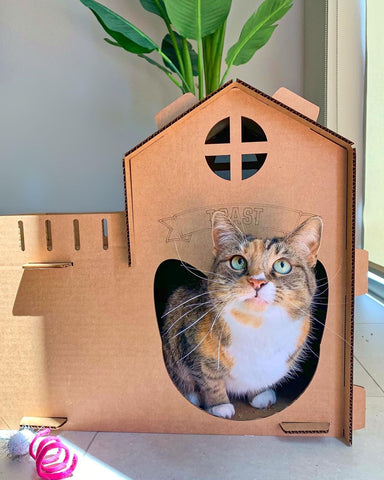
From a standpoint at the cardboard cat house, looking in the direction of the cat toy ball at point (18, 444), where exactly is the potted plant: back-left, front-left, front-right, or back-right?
back-right

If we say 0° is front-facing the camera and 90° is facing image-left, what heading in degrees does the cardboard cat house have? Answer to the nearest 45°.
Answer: approximately 0°
